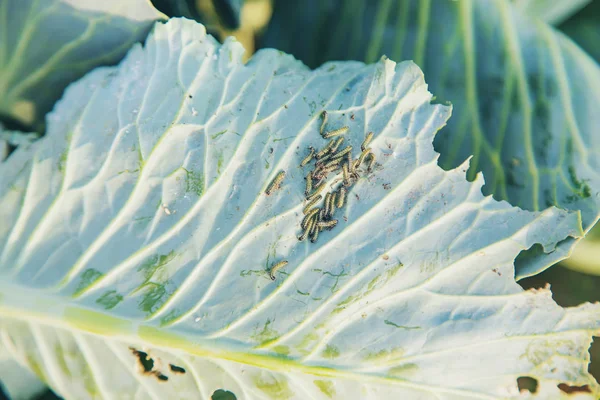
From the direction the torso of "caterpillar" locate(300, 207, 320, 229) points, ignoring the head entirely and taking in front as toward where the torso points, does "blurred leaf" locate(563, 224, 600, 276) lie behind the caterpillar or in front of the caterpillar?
behind

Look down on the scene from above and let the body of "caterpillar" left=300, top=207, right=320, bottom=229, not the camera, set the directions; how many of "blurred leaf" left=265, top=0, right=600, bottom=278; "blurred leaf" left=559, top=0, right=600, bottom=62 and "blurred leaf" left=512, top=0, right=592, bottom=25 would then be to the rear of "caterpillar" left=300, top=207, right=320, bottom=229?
3

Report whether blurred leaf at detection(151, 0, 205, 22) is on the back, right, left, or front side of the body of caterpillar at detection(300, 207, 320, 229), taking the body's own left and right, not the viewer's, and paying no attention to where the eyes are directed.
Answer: right

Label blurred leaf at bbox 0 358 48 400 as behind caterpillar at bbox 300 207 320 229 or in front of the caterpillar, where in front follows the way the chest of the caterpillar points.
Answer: in front

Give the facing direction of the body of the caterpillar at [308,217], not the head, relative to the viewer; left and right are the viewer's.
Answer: facing the viewer and to the left of the viewer

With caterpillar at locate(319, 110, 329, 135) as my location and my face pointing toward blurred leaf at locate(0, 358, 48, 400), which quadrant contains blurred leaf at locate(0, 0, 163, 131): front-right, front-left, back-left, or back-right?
front-right

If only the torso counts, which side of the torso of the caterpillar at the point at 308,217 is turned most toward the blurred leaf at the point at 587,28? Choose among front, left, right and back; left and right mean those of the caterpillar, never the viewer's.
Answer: back
